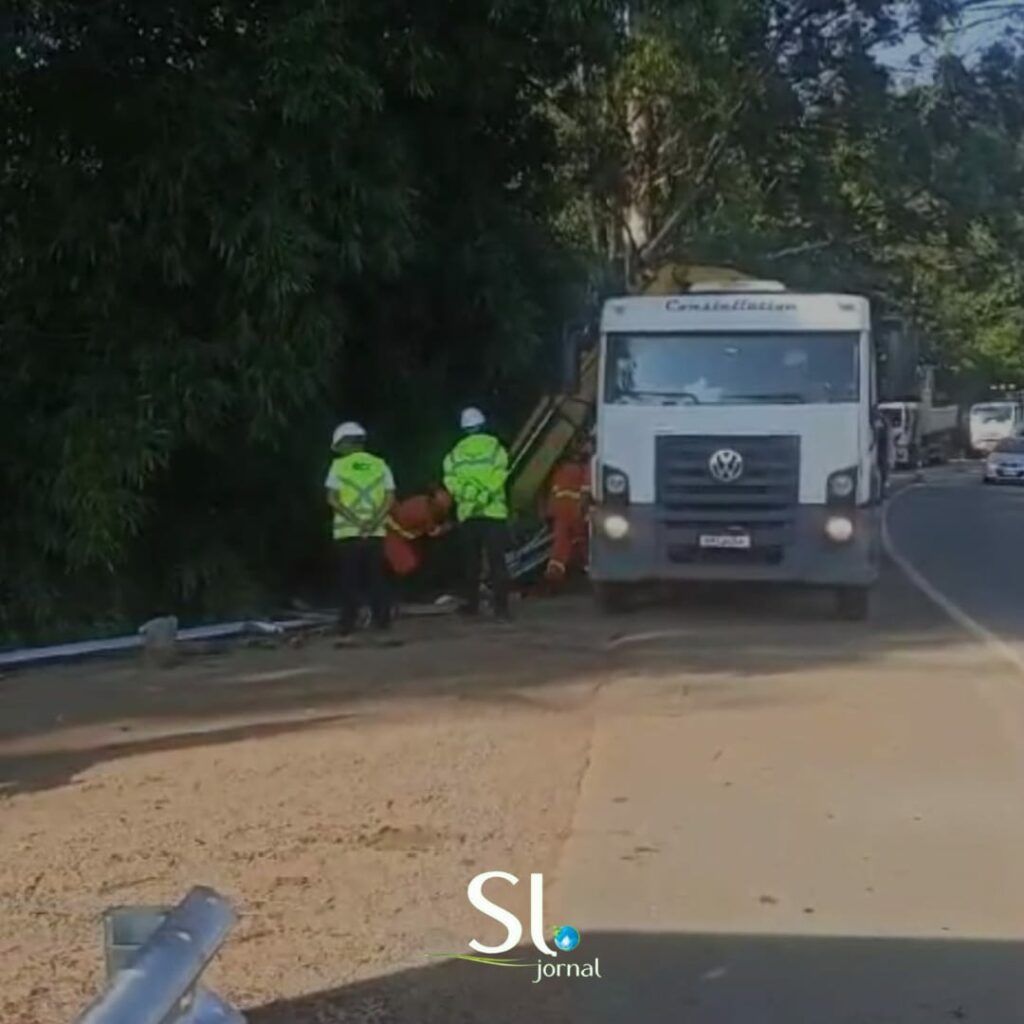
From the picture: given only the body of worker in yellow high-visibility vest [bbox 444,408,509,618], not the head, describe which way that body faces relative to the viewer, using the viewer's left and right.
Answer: facing away from the viewer

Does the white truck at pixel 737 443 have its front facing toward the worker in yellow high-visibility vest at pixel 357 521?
no

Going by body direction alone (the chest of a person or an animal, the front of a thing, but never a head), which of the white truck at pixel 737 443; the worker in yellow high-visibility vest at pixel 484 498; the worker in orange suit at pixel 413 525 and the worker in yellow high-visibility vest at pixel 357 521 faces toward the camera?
the white truck

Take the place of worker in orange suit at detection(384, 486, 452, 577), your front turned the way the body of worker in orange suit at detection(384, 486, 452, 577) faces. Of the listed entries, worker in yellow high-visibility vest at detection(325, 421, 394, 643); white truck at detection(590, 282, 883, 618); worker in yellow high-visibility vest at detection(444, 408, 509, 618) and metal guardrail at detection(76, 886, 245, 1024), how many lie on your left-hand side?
0

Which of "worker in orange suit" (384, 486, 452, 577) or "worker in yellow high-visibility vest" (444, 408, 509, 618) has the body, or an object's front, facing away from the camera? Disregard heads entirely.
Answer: the worker in yellow high-visibility vest

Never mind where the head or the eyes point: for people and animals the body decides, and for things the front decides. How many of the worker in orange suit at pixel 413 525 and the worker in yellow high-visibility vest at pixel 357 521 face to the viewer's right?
1

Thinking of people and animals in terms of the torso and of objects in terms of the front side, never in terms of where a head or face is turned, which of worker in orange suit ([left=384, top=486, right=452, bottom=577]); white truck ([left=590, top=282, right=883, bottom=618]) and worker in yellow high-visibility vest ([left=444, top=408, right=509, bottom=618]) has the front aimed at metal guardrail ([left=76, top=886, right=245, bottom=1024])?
the white truck

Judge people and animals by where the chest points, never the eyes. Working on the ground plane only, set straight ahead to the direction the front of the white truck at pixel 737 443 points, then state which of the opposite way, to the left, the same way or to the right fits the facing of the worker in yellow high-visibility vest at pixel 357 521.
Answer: the opposite way

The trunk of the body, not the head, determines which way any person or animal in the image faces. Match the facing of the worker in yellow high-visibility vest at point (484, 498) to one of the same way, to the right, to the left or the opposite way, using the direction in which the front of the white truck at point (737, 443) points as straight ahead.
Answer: the opposite way

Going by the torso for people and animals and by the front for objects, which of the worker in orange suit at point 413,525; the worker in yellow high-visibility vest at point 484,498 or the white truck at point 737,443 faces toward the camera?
the white truck

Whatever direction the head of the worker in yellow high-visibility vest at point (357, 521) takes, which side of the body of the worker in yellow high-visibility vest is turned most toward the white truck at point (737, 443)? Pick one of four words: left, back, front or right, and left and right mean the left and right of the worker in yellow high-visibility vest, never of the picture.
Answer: right

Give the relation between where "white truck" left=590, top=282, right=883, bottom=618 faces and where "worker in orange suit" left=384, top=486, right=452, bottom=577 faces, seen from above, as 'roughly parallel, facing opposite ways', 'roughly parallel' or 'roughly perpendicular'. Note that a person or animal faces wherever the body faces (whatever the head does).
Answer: roughly perpendicular

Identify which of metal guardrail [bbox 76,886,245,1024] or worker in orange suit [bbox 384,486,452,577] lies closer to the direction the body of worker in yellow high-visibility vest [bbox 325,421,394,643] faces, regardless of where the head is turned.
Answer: the worker in orange suit

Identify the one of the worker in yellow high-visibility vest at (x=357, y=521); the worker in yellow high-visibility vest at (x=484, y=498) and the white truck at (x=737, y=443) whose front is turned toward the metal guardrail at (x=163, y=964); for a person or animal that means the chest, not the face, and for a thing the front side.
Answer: the white truck

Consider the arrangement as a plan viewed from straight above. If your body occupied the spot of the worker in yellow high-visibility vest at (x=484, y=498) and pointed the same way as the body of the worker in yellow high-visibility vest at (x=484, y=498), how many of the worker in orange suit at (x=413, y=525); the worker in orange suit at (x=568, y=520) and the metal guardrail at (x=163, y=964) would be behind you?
1

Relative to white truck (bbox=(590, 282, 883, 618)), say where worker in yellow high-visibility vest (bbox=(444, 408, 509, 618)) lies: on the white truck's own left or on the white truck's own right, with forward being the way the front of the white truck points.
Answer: on the white truck's own right

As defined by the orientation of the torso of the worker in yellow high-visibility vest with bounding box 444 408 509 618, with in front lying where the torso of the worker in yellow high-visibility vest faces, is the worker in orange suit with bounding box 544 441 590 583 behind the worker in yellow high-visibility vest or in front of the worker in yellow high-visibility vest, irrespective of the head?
in front

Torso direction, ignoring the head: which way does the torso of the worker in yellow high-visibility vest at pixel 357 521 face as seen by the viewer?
away from the camera

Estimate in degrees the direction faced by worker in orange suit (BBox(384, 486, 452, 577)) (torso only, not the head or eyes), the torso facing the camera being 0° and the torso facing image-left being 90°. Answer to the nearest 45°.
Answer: approximately 270°
